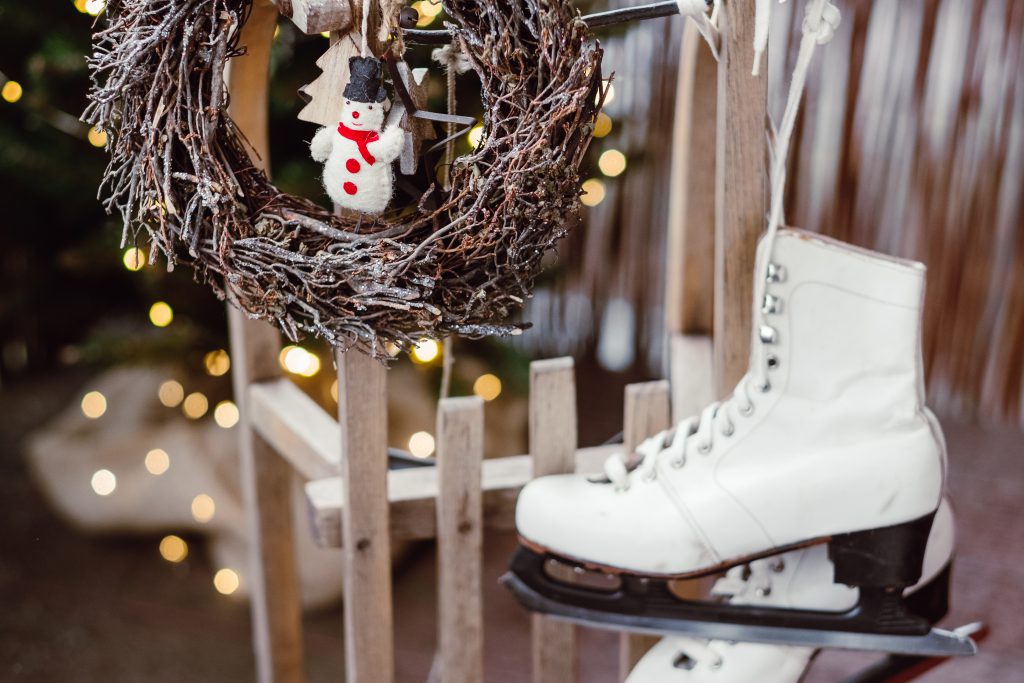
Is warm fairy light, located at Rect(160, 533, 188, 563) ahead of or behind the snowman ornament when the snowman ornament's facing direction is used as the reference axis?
behind

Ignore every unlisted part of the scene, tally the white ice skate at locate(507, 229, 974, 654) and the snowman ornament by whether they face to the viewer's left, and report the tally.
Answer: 1

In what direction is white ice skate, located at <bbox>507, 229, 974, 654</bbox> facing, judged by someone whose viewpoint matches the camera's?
facing to the left of the viewer

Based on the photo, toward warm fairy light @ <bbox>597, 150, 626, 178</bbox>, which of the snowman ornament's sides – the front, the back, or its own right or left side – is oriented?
back

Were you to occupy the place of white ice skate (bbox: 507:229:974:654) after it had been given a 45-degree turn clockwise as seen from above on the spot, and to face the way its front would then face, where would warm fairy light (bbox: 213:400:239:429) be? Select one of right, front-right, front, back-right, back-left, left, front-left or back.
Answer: front

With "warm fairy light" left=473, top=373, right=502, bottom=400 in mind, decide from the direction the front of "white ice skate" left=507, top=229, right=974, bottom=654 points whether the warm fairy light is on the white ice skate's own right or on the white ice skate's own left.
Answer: on the white ice skate's own right

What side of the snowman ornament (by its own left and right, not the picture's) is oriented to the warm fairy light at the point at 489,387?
back

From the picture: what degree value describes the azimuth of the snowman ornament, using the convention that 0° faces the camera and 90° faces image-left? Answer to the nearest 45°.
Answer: approximately 0°

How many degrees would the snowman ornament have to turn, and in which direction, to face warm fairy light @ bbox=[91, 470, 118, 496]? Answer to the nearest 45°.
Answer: approximately 180°

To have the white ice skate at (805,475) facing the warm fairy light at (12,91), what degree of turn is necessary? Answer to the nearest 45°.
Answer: approximately 45° to its right

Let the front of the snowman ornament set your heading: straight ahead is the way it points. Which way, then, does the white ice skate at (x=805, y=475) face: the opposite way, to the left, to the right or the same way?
to the right

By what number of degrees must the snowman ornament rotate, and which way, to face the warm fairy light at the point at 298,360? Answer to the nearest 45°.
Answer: approximately 180°
